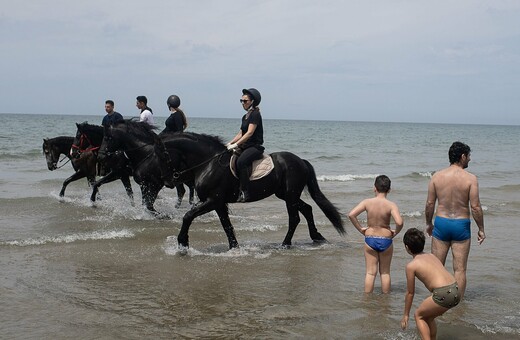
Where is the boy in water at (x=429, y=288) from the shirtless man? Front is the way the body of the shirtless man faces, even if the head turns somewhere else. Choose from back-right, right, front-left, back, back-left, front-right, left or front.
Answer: back

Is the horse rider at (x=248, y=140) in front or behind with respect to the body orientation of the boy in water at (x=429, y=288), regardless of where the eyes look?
in front

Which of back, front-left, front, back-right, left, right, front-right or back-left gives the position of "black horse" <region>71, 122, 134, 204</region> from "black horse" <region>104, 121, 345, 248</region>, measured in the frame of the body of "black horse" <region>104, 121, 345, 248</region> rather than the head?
front-right

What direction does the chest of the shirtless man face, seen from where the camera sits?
away from the camera

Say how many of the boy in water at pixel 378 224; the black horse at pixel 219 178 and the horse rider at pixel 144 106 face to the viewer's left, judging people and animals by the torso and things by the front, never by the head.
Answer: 2

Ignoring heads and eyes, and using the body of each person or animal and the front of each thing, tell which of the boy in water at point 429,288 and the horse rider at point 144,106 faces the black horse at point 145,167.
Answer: the boy in water

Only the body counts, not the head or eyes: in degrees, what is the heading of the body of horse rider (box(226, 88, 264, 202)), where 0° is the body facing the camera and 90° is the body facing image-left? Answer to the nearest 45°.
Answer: approximately 90°

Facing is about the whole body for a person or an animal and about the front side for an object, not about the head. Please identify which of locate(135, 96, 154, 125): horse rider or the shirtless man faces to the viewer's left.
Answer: the horse rider

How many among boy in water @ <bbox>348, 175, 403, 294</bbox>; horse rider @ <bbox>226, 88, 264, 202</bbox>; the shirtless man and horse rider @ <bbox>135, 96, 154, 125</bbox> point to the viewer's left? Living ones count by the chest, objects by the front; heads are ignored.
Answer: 2

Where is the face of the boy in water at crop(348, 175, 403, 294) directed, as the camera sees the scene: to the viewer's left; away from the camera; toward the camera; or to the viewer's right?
away from the camera

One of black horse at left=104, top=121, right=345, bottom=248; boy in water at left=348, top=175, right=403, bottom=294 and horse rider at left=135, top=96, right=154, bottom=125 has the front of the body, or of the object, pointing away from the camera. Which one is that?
the boy in water

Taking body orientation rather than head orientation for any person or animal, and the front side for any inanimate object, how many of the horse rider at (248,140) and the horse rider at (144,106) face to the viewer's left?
2

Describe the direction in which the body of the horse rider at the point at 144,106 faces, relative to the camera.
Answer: to the viewer's left

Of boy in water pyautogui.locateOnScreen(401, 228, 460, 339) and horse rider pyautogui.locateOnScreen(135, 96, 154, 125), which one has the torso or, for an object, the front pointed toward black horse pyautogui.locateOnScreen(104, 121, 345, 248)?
the boy in water

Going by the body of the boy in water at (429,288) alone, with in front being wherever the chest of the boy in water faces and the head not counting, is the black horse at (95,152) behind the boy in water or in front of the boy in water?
in front

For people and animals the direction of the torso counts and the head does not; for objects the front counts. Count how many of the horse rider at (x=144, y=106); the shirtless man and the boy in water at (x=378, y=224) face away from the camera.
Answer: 2
